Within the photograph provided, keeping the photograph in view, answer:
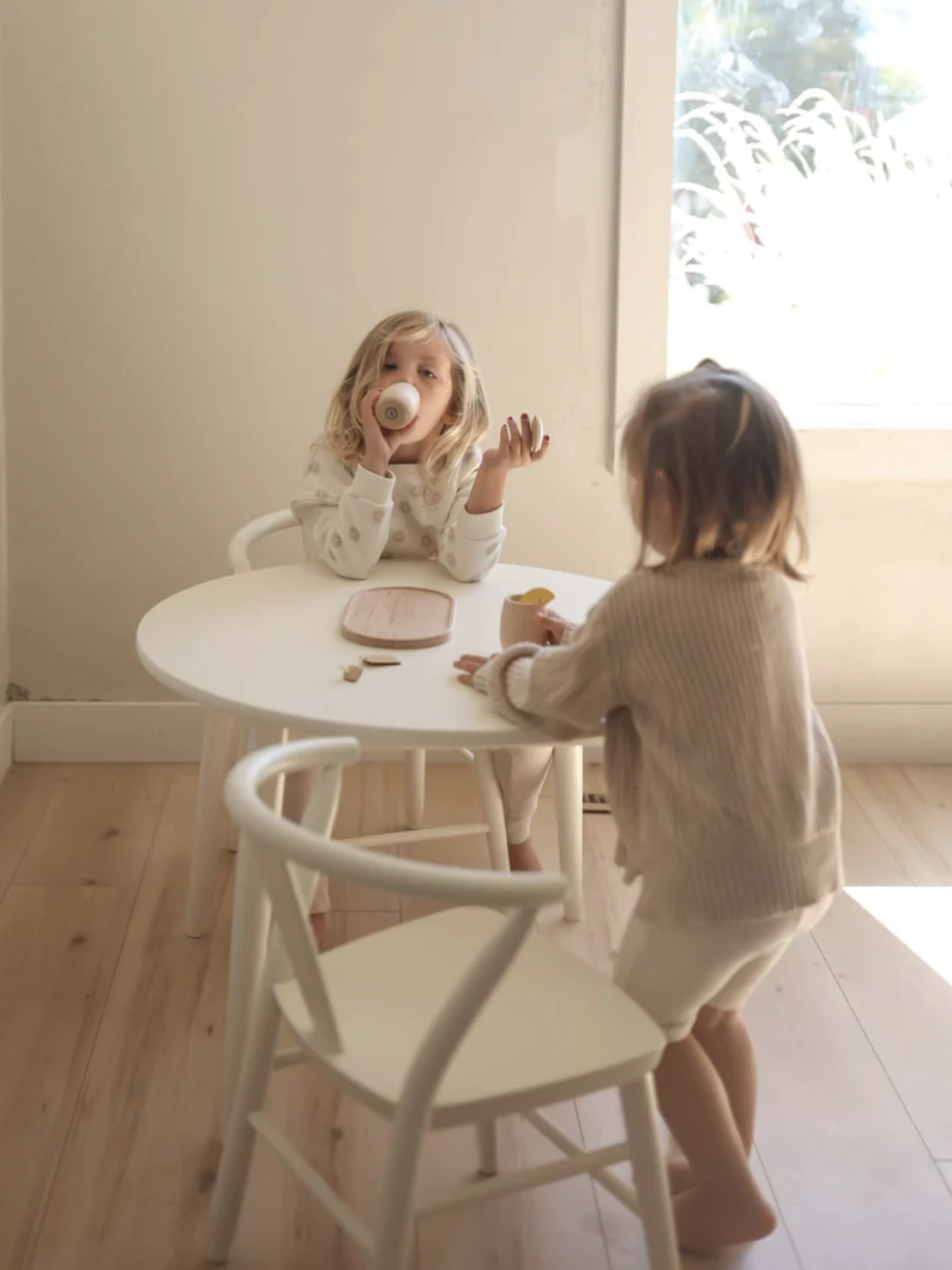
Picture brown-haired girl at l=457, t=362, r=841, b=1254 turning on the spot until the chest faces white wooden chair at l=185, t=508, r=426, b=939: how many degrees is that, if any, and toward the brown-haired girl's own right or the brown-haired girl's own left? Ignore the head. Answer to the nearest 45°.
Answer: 0° — they already face it

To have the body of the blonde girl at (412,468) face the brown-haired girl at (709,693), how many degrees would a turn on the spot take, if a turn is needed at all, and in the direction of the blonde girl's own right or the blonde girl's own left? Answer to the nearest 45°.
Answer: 0° — they already face them

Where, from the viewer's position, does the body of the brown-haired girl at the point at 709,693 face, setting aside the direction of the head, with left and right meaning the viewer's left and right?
facing away from the viewer and to the left of the viewer

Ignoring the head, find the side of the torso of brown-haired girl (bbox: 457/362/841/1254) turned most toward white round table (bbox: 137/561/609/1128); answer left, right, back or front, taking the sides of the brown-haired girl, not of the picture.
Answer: front

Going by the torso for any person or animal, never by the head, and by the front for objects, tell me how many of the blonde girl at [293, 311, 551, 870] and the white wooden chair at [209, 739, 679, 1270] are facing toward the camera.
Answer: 1

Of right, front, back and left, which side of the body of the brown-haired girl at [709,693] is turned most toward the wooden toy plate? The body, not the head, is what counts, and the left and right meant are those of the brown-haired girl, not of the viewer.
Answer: front

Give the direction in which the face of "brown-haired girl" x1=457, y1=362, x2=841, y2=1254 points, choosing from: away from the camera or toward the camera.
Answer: away from the camera
